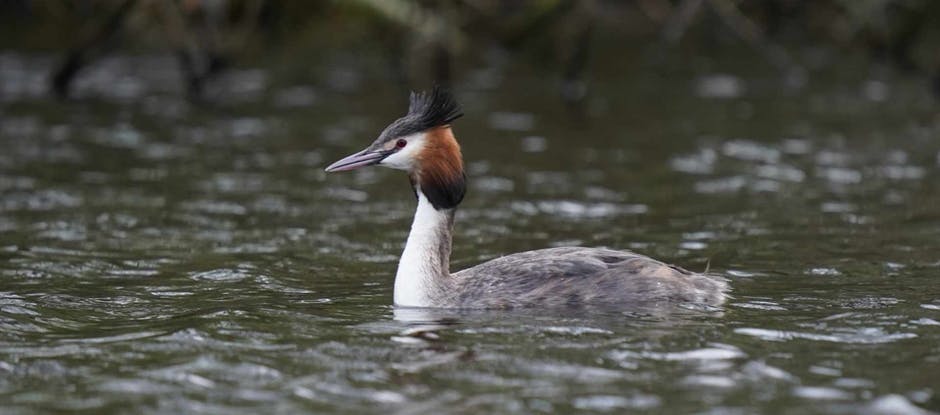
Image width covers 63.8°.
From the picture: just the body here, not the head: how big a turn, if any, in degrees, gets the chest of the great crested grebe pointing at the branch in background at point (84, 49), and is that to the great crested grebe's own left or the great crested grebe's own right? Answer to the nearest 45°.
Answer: approximately 45° to the great crested grebe's own right

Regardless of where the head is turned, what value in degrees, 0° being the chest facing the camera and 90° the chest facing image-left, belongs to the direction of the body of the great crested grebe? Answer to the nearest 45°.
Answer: approximately 90°
